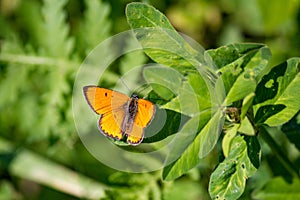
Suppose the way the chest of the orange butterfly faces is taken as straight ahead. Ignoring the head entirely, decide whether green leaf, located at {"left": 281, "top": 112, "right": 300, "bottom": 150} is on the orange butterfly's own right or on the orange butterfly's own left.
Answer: on the orange butterfly's own right

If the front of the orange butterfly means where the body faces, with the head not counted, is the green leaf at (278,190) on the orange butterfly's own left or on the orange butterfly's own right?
on the orange butterfly's own right

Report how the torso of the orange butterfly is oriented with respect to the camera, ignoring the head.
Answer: away from the camera
